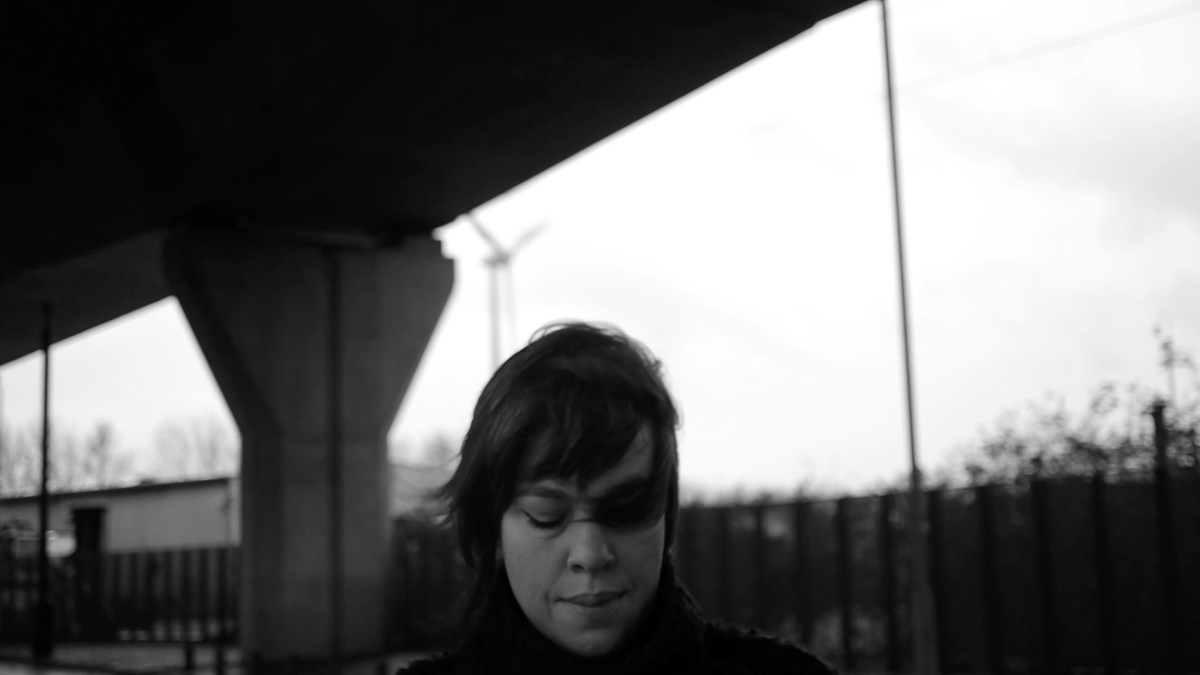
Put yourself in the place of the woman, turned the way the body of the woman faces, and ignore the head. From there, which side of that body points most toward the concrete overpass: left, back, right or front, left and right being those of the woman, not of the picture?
back

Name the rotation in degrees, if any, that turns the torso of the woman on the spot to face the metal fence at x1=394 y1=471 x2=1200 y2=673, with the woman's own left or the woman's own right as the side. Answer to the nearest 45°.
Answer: approximately 180°

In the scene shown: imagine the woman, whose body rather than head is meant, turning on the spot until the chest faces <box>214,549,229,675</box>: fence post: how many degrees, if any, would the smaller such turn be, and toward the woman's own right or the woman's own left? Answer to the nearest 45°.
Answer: approximately 180°

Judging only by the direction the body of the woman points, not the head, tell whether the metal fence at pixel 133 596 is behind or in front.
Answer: behind

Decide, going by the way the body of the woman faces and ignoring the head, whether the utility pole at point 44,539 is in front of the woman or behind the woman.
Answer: behind

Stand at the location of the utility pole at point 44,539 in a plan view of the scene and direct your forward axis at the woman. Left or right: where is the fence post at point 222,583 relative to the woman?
left

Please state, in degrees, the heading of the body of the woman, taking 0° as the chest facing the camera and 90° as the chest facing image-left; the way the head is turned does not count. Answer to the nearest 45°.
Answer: approximately 0°
